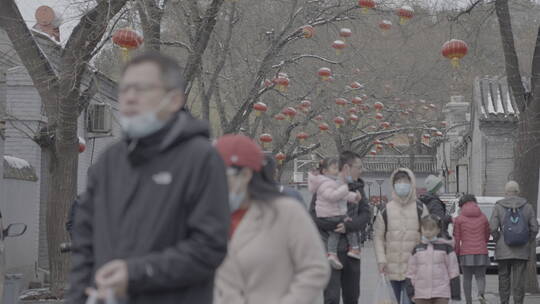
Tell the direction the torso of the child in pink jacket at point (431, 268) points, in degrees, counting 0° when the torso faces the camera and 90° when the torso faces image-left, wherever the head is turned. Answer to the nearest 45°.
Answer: approximately 0°

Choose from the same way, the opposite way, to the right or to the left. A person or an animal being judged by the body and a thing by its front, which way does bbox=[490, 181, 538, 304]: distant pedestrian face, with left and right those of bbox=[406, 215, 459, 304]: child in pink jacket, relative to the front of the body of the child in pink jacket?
the opposite way

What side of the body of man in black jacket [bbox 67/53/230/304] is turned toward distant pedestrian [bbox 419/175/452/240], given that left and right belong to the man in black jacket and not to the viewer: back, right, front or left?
back

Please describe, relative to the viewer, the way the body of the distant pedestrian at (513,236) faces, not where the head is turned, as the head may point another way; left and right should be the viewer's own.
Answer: facing away from the viewer
